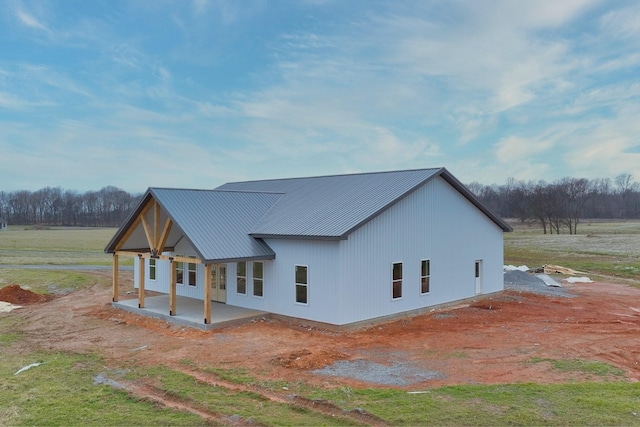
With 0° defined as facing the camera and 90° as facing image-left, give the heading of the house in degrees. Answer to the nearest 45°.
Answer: approximately 45°
